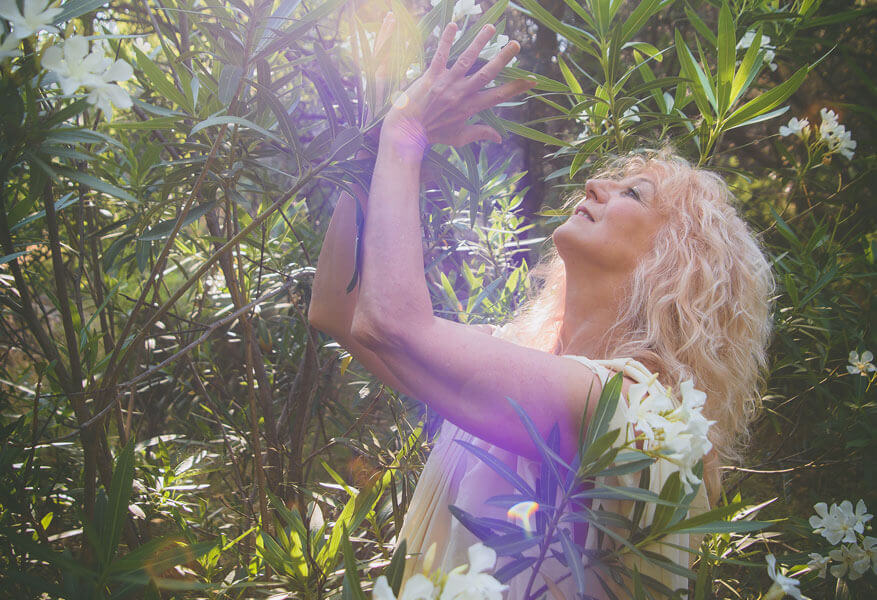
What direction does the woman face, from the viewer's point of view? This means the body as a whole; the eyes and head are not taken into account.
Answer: to the viewer's left

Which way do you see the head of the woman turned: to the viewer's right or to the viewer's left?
to the viewer's left

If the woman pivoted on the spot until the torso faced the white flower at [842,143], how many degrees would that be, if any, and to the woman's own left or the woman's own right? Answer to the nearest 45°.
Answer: approximately 135° to the woman's own right

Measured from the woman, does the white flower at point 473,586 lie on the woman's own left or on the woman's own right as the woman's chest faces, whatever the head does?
on the woman's own left

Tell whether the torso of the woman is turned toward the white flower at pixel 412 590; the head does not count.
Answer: no
